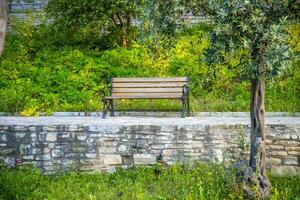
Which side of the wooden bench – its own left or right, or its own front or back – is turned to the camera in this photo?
front
